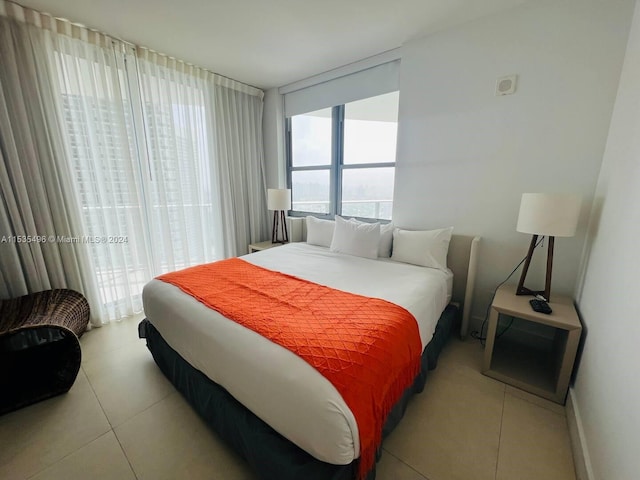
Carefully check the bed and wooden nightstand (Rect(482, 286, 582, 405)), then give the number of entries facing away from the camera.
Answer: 0

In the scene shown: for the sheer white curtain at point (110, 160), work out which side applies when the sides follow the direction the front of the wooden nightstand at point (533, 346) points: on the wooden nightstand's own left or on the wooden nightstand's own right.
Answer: on the wooden nightstand's own right

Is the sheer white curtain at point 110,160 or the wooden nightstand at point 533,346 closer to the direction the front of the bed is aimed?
the sheer white curtain

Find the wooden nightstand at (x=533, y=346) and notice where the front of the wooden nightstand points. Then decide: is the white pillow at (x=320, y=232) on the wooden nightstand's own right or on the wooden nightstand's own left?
on the wooden nightstand's own right

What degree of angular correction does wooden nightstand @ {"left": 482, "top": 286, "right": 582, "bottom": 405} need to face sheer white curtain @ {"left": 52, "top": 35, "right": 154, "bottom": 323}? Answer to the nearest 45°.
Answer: approximately 45° to its right

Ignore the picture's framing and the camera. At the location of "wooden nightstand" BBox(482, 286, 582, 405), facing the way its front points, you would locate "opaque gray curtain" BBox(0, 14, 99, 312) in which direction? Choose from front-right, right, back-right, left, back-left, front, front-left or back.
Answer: front-right

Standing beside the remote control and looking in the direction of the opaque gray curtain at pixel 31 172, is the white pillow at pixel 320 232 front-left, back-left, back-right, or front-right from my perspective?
front-right

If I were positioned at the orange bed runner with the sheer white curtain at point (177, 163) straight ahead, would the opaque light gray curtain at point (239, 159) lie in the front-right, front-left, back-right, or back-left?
front-right

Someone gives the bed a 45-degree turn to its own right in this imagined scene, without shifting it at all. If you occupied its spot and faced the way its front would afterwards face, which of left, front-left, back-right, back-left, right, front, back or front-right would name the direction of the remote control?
back

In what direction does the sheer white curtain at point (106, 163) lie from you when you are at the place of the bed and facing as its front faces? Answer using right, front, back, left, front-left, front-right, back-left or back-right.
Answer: right

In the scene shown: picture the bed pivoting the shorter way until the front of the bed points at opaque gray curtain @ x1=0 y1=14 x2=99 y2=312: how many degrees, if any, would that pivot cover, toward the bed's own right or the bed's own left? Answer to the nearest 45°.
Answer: approximately 90° to the bed's own right

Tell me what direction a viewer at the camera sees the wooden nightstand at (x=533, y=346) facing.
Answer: facing the viewer

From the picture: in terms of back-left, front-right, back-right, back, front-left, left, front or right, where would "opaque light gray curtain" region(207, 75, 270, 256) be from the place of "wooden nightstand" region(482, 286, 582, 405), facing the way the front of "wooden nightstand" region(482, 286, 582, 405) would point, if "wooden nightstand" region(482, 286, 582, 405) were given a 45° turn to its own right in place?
front-right

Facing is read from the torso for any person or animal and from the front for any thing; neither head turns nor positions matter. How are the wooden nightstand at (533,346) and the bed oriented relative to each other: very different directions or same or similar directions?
same or similar directions

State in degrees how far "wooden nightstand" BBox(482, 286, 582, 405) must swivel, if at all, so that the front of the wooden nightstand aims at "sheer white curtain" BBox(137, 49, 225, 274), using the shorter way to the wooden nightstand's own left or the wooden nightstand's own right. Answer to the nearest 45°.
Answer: approximately 90° to the wooden nightstand's own right

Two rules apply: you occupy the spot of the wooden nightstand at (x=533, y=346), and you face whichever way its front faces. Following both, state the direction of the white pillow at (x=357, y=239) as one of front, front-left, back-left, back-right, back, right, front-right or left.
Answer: right
